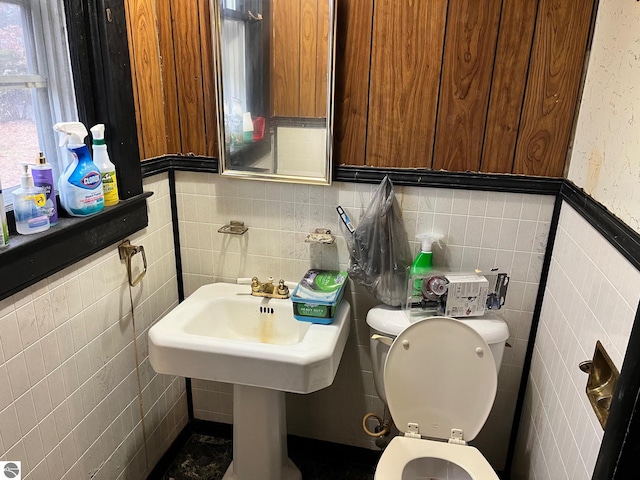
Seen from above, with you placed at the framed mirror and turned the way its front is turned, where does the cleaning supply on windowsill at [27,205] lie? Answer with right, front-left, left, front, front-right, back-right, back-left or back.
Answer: front-right

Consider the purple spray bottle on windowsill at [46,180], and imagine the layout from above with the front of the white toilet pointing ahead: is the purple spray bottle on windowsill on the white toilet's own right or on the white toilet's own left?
on the white toilet's own right

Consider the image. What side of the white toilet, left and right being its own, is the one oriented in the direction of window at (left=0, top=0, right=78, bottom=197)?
right

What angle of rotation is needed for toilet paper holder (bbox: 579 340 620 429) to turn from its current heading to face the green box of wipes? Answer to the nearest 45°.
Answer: approximately 45° to its right
